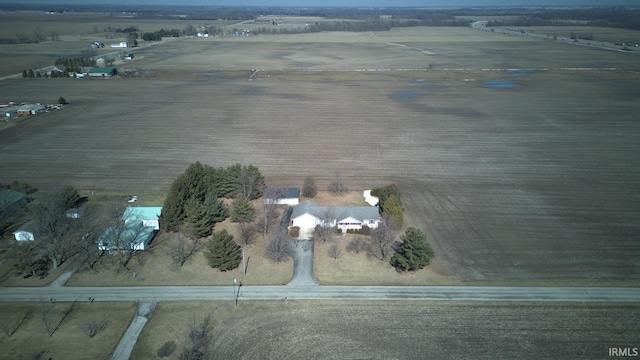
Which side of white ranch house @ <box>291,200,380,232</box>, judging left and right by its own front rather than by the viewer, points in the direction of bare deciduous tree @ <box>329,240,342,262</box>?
front

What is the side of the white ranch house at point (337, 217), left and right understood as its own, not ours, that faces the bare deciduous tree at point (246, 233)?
right

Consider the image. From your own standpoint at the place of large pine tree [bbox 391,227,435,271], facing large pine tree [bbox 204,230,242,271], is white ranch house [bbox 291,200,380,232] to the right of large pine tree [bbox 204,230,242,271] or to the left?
right

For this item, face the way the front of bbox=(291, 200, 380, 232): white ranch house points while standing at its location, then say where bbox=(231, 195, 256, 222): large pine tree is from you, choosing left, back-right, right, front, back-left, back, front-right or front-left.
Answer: right

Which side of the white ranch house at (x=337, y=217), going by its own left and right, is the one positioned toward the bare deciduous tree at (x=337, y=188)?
back

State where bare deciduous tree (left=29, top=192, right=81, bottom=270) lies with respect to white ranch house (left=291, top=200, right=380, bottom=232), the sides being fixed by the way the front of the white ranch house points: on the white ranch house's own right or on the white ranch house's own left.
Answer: on the white ranch house's own right

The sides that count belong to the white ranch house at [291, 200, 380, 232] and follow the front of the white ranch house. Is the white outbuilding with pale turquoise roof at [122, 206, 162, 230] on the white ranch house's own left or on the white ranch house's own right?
on the white ranch house's own right

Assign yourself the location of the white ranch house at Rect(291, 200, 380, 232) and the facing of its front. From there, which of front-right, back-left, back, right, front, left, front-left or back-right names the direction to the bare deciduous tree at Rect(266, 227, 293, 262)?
front-right

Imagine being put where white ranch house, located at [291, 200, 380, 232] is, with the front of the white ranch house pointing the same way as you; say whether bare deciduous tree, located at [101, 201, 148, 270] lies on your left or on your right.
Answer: on your right

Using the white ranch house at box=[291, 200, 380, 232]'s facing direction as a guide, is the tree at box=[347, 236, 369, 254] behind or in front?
in front
